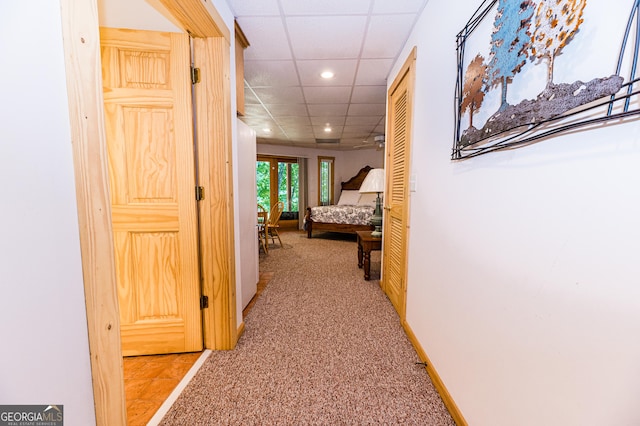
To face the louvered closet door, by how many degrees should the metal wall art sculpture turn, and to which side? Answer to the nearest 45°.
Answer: approximately 90° to its right

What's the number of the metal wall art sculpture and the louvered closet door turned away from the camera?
0

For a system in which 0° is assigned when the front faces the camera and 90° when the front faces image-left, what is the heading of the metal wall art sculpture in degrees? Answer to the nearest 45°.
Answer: approximately 45°

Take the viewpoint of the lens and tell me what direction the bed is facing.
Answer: facing the viewer and to the left of the viewer

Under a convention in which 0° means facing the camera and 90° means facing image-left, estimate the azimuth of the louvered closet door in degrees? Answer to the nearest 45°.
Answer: approximately 90°

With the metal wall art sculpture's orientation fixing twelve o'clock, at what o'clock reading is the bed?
The bed is roughly at 3 o'clock from the metal wall art sculpture.

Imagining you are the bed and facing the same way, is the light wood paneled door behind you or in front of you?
in front

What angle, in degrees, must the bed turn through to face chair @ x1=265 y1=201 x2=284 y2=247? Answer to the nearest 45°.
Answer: approximately 45° to its right
